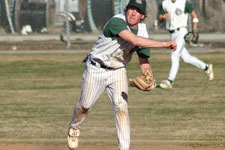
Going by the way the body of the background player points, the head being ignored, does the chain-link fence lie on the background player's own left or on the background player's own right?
on the background player's own right

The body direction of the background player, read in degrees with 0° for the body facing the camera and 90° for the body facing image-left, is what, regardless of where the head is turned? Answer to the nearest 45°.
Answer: approximately 45°
